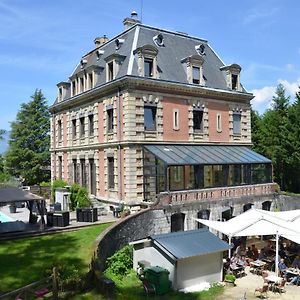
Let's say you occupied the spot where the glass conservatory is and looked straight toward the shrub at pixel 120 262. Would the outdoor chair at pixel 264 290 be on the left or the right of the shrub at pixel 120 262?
left

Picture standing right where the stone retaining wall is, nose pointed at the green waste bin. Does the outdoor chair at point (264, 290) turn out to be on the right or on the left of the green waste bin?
left

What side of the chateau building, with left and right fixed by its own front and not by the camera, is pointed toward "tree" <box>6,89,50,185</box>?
right
